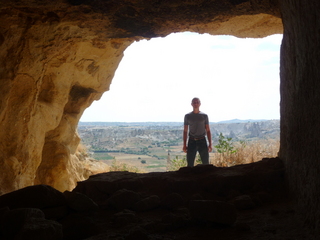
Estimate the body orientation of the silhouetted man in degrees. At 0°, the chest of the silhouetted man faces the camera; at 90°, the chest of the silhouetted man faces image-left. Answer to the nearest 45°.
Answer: approximately 0°
